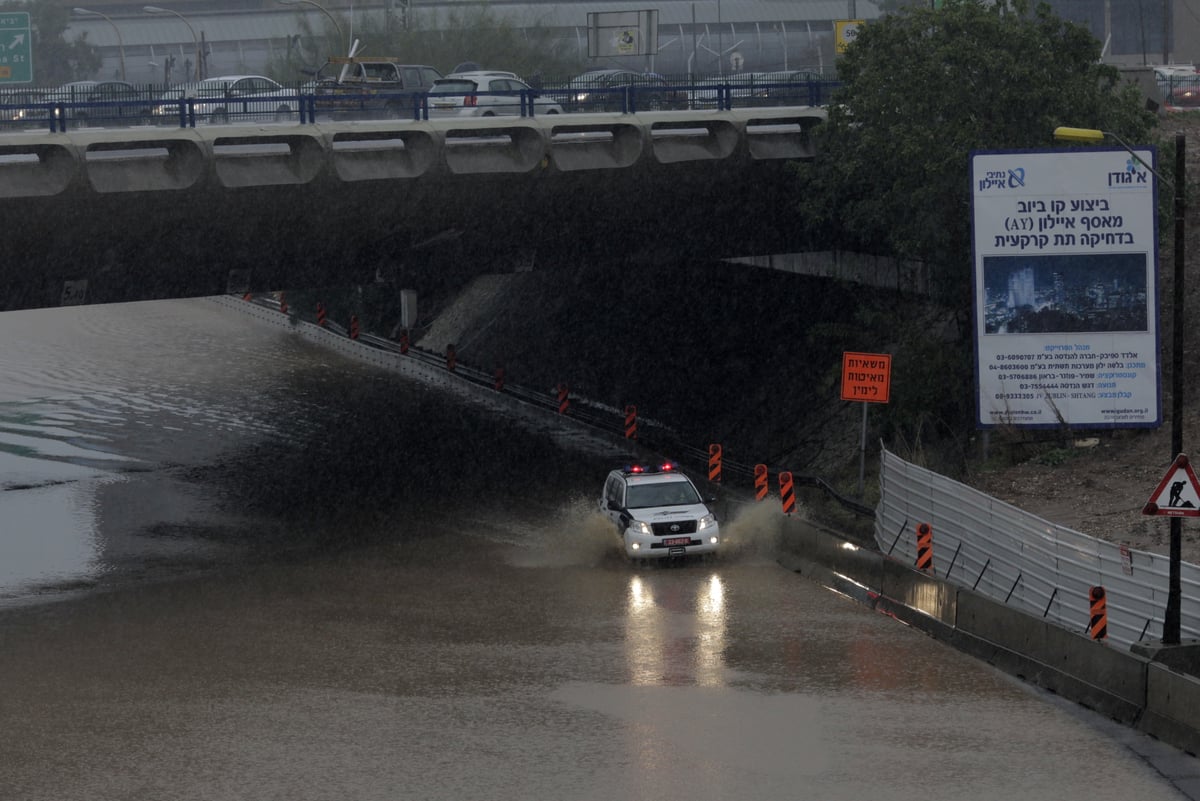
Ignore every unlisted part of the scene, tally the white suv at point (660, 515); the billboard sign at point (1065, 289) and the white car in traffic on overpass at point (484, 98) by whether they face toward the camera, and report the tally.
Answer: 2

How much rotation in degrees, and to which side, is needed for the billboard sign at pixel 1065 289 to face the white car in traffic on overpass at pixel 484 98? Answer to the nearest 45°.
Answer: approximately 135° to its right

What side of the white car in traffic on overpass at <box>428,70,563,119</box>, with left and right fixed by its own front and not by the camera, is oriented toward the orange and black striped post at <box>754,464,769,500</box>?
right

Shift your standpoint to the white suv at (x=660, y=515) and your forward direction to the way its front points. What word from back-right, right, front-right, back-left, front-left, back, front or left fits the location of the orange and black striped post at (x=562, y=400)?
back

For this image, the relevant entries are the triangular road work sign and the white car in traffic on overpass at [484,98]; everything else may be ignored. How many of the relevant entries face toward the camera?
1

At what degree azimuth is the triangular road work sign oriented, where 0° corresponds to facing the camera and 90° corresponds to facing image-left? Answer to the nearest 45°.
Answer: approximately 0°

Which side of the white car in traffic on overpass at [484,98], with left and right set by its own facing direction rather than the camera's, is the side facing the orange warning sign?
right

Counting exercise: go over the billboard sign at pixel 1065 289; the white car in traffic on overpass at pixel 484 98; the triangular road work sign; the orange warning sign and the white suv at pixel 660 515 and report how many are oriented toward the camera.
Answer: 4

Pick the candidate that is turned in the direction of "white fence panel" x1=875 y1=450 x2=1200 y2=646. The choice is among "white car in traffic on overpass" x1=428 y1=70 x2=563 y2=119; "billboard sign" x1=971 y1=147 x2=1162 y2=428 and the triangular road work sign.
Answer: the billboard sign

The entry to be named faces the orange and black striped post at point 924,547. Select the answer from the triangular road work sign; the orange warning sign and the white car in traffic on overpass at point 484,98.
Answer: the orange warning sign

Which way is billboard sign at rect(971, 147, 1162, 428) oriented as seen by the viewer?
toward the camera

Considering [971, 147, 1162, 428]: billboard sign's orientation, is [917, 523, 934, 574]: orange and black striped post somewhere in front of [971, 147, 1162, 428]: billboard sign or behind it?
in front

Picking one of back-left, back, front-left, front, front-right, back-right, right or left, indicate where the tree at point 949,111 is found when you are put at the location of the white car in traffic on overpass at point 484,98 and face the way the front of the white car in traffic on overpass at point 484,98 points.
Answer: right

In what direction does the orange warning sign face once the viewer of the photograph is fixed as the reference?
facing the viewer

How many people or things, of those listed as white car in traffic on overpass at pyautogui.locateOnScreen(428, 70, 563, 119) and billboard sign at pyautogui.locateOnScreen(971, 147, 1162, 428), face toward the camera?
1

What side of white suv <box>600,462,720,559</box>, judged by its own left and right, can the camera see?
front

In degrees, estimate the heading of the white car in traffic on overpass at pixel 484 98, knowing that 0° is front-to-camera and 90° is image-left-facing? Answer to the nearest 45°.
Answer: approximately 225°
